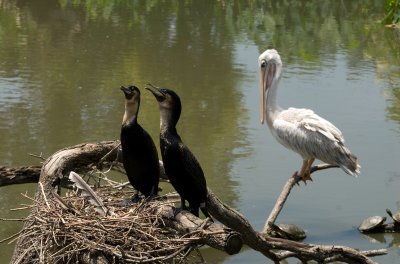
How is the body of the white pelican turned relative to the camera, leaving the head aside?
to the viewer's left

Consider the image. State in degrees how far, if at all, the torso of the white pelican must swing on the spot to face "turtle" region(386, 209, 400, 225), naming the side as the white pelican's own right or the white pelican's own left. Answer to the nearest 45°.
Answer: approximately 180°

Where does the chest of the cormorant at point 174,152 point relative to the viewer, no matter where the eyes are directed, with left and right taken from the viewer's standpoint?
facing to the left of the viewer

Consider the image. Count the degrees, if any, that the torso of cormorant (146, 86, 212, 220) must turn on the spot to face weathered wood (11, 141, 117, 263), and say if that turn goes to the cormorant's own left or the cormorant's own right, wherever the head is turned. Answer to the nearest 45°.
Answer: approximately 45° to the cormorant's own right
